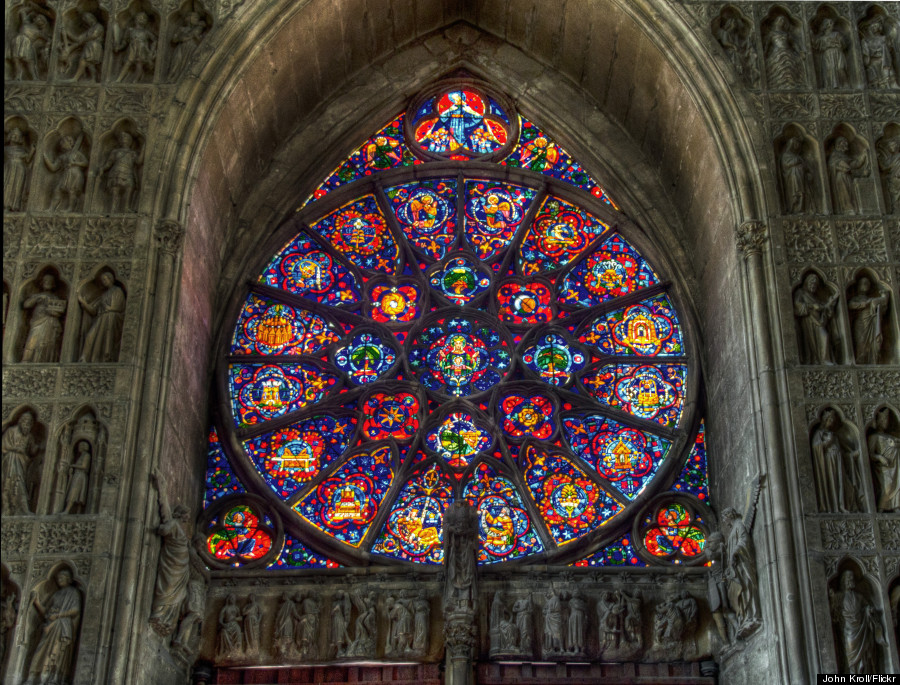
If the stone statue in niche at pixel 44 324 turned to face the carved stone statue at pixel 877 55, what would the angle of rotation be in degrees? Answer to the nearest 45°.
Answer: approximately 90° to its left

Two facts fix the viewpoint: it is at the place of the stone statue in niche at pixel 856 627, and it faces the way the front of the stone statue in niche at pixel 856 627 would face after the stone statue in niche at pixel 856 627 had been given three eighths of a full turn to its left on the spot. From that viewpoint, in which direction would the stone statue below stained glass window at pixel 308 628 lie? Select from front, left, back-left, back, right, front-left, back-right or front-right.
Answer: back-left

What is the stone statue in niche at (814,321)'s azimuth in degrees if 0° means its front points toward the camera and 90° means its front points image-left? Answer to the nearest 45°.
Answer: approximately 315°

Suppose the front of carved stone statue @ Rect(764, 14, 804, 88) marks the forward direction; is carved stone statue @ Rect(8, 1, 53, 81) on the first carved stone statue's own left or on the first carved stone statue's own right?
on the first carved stone statue's own right

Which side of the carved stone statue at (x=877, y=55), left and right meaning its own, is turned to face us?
front

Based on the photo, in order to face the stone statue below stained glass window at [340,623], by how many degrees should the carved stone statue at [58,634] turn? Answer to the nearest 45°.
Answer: approximately 135° to its left

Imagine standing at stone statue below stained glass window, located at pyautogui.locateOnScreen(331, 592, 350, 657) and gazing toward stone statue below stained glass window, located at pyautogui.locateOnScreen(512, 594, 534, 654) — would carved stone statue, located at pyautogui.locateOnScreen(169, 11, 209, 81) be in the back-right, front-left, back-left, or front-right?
back-right

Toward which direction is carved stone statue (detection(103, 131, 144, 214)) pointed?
toward the camera

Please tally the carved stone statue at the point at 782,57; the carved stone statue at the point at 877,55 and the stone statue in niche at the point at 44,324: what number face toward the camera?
3

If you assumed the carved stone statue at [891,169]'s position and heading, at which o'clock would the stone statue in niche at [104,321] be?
The stone statue in niche is roughly at 2 o'clock from the carved stone statue.

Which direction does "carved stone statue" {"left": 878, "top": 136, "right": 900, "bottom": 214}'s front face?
toward the camera

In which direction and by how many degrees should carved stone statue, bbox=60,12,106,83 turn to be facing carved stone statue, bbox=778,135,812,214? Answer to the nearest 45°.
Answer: approximately 135° to its left

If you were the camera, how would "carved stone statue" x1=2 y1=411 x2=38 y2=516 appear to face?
facing the viewer and to the right of the viewer

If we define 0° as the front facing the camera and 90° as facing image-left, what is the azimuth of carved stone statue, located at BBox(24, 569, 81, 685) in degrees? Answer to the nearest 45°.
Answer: approximately 45°

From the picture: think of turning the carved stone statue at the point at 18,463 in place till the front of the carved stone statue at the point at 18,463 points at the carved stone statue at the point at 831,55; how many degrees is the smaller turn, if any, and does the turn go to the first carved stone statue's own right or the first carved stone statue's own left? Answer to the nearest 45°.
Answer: approximately 45° to the first carved stone statue's own left
